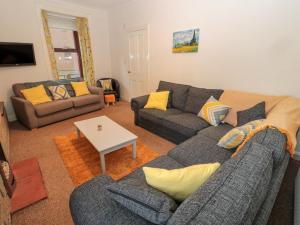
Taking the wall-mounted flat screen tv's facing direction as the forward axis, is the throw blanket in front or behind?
in front

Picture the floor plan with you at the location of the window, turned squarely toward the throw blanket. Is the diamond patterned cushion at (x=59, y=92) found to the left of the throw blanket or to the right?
right

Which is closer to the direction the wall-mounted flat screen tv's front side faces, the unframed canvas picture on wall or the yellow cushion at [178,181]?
the yellow cushion

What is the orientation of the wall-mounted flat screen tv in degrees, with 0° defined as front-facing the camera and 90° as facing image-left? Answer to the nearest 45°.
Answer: approximately 0°

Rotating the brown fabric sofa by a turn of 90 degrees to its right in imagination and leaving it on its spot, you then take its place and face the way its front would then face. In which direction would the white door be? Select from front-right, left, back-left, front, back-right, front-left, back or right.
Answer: back-left

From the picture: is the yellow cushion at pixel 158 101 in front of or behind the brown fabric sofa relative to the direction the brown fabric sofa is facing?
in front

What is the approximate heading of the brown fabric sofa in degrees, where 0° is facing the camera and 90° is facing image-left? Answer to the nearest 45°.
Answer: approximately 315°

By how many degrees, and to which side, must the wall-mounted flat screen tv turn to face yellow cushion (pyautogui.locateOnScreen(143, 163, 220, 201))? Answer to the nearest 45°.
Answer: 0° — it already faces it

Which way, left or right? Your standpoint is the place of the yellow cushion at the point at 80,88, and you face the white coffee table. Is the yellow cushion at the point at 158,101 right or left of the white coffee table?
left

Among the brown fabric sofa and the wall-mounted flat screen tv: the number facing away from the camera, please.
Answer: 0
